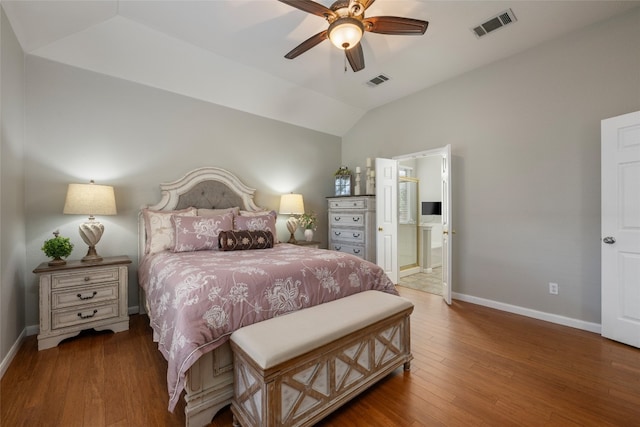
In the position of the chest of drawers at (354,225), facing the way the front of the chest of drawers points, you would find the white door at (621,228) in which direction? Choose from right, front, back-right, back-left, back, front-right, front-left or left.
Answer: left

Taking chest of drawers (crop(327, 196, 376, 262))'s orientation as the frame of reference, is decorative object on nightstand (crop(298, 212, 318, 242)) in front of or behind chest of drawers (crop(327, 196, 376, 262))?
in front

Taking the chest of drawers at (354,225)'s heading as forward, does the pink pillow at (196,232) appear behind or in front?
in front

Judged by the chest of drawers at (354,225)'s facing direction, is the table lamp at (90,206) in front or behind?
in front

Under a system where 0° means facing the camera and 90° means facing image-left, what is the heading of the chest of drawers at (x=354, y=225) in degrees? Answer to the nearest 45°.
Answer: approximately 45°
